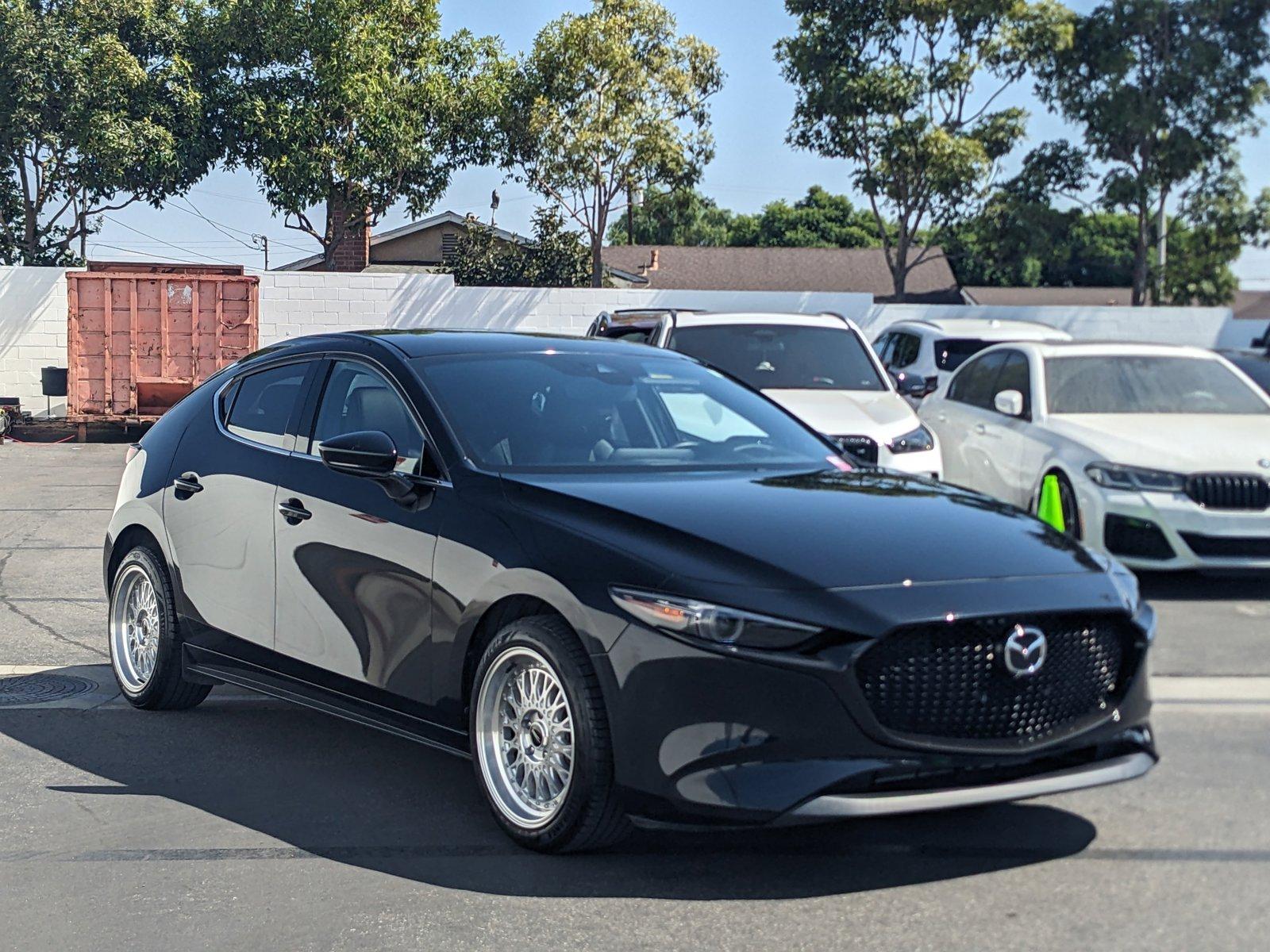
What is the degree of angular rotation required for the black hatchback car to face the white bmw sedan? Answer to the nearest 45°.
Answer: approximately 90° to its left

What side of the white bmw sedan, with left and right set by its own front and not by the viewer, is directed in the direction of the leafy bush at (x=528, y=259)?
back

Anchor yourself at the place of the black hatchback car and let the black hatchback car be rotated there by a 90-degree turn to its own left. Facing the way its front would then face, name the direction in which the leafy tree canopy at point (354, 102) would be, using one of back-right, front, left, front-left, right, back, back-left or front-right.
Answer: front-left

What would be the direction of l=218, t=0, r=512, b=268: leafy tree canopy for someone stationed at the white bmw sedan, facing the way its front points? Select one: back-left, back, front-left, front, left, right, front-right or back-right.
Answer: back

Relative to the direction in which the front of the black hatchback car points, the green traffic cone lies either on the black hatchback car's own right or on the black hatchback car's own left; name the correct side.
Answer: on the black hatchback car's own left

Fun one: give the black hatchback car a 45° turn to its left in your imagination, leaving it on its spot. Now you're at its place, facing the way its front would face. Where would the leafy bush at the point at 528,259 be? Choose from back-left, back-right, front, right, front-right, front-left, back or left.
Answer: left

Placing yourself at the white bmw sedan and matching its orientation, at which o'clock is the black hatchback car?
The black hatchback car is roughly at 2 o'clock from the white bmw sedan.

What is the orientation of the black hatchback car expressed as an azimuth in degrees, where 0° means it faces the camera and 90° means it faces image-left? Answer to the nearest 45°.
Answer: approximately 315°

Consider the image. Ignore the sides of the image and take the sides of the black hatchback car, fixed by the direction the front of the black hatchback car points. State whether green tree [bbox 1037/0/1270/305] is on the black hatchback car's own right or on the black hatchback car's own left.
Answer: on the black hatchback car's own left
